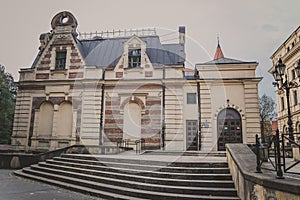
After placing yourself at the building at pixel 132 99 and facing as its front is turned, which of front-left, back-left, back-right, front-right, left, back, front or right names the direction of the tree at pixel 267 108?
back-left

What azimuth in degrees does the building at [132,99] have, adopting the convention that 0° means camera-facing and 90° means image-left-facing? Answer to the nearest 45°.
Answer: approximately 0°

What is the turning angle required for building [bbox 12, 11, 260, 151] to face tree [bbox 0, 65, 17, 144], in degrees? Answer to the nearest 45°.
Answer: approximately 135° to its right

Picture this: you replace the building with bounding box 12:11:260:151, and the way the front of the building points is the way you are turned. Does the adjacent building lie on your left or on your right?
on your left
